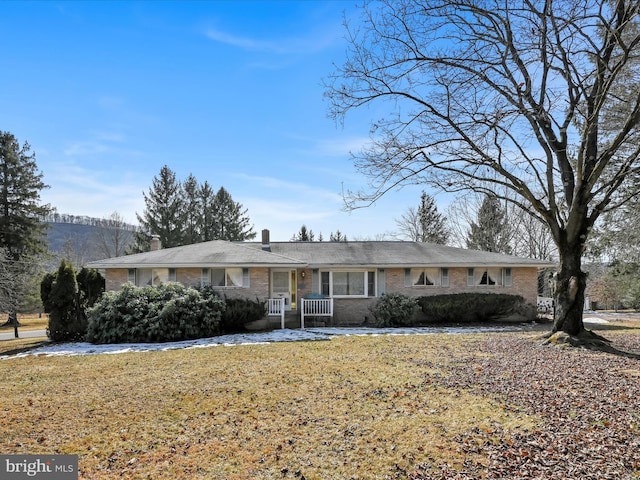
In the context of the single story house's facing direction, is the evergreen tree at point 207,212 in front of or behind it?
behind

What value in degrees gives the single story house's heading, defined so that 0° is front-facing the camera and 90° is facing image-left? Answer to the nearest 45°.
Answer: approximately 0°

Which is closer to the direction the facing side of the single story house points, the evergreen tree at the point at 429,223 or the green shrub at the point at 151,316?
the green shrub

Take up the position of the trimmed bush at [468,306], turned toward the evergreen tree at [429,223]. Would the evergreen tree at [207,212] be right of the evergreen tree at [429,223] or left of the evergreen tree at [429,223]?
left

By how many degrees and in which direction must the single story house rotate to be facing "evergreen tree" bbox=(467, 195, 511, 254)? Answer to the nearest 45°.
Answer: approximately 135° to its left

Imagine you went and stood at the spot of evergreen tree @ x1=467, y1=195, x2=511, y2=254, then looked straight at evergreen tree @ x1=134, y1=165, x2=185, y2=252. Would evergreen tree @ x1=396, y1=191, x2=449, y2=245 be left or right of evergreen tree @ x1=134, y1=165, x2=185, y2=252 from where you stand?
right

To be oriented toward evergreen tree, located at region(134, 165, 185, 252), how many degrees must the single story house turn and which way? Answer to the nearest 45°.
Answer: approximately 135° to its right

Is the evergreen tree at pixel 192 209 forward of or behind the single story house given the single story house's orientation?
behind
